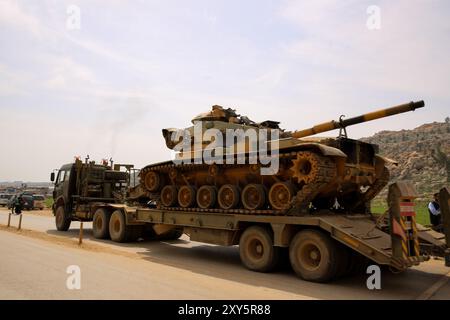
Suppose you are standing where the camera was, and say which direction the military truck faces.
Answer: facing away from the viewer and to the left of the viewer
